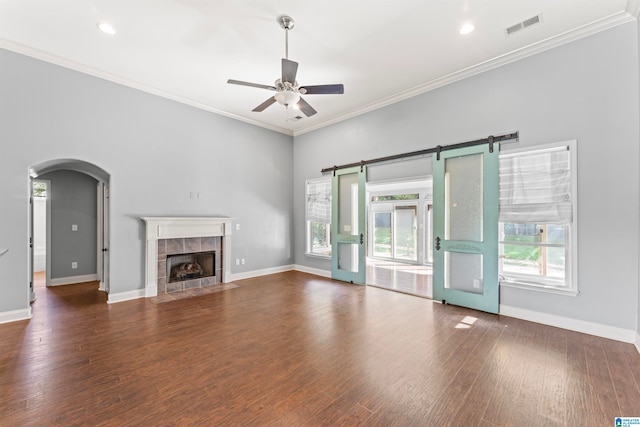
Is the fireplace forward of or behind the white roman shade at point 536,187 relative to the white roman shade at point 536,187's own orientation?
forward

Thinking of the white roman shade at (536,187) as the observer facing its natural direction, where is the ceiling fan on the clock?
The ceiling fan is roughly at 12 o'clock from the white roman shade.

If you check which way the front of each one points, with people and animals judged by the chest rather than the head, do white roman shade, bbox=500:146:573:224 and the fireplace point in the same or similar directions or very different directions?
very different directions

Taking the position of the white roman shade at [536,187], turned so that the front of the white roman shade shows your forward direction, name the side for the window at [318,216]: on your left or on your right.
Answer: on your right

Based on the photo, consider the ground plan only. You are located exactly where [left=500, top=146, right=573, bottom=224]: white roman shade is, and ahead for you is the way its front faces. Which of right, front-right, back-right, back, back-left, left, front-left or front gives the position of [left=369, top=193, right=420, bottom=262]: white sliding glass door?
right

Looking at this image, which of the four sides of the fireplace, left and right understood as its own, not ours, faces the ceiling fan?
front

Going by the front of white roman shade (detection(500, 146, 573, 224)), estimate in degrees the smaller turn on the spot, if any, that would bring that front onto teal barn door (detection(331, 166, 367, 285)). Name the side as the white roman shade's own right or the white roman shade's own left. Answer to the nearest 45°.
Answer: approximately 45° to the white roman shade's own right

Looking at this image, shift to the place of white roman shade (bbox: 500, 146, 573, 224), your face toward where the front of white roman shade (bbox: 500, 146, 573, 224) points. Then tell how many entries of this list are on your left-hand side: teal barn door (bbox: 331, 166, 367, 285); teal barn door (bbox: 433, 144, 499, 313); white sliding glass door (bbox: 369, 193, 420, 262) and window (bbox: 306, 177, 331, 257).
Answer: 0

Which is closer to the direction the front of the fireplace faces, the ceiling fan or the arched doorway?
the ceiling fan

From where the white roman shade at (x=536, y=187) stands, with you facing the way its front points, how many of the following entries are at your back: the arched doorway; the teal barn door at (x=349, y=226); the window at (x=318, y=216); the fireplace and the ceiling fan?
0

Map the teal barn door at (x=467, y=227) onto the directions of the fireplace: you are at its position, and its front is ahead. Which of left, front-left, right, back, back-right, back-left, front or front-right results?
front

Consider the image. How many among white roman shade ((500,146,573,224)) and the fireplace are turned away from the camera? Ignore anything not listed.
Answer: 0

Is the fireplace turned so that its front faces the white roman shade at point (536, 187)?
yes

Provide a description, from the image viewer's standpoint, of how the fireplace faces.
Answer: facing the viewer and to the right of the viewer

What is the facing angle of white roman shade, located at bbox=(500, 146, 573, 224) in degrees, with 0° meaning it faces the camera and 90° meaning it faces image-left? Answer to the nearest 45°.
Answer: approximately 45°

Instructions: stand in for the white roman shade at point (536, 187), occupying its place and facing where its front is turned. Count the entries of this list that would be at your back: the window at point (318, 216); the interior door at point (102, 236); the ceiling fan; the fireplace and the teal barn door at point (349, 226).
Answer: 0

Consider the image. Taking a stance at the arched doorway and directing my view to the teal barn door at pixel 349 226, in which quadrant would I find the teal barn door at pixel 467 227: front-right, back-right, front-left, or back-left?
front-right

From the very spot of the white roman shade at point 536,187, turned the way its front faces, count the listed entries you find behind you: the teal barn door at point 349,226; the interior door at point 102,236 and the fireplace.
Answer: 0
